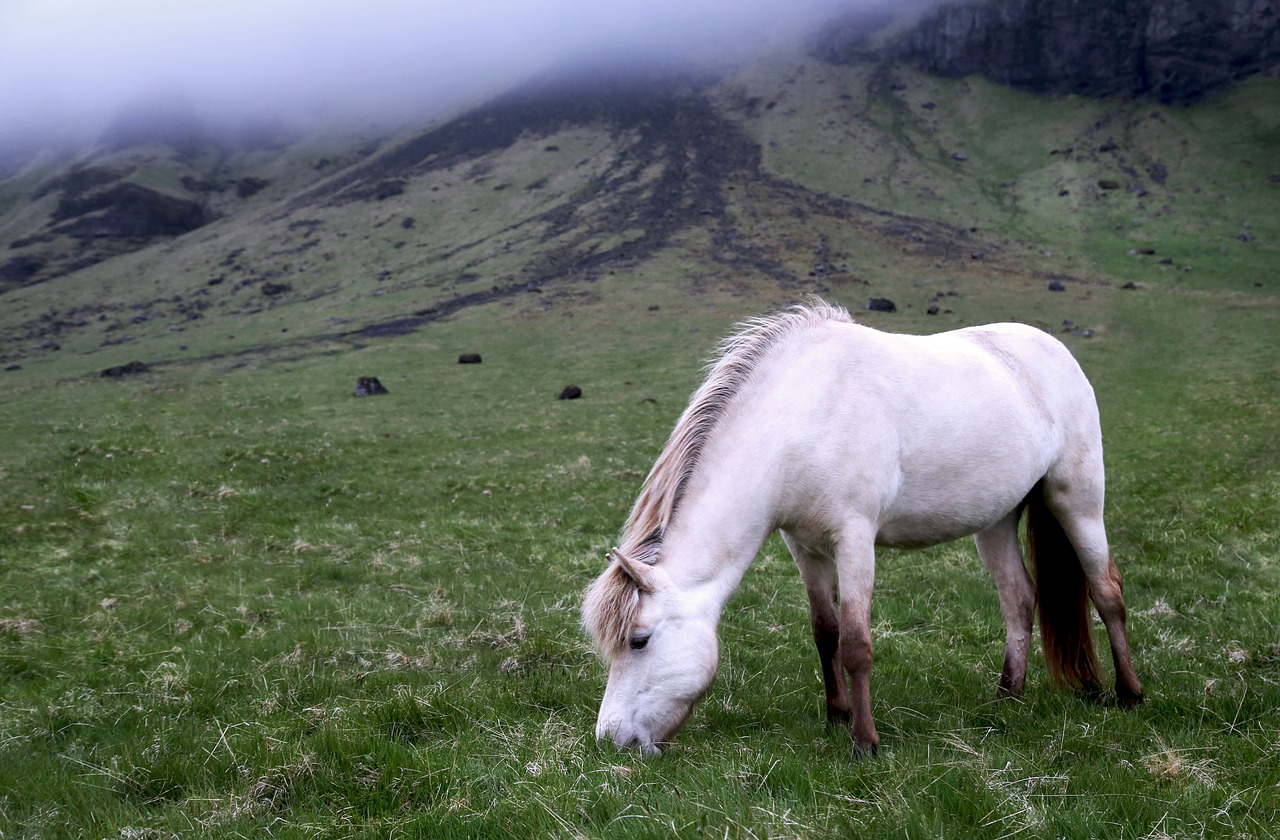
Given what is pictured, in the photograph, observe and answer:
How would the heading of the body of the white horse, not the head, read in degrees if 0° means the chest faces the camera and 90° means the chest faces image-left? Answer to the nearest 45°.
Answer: approximately 45°

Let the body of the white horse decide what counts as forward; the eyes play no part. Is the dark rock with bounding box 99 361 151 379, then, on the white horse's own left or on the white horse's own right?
on the white horse's own right

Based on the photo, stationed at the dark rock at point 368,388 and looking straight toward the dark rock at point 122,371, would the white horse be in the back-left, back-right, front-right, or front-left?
back-left

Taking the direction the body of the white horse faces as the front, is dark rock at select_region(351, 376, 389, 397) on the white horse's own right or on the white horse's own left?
on the white horse's own right

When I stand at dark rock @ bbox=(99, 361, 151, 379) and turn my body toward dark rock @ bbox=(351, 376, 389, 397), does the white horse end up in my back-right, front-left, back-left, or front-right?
front-right

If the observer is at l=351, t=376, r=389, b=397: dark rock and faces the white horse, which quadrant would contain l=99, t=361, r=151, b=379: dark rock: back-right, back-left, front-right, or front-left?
back-right

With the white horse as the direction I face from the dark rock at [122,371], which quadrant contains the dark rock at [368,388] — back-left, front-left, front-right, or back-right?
front-left
